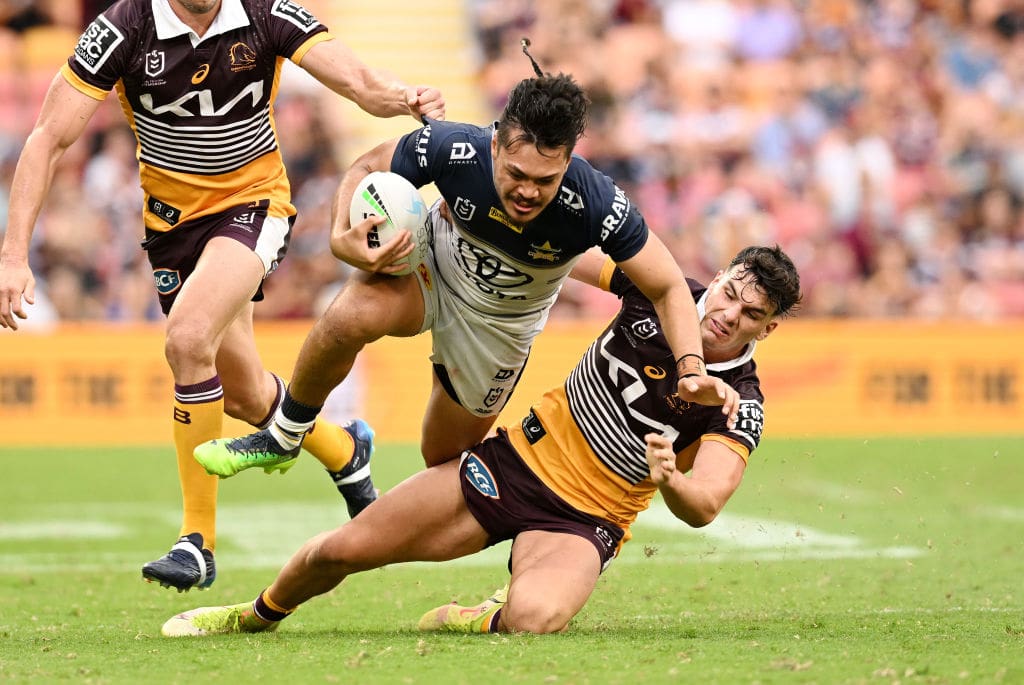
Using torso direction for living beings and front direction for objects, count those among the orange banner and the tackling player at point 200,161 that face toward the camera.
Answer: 2

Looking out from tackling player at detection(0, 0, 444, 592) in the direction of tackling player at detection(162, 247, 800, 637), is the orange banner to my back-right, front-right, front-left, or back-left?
back-left

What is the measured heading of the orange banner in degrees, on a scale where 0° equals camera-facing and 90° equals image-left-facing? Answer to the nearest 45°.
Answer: approximately 0°

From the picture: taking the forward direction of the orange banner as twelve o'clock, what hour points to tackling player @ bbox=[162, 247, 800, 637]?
The tackling player is roughly at 12 o'clock from the orange banner.

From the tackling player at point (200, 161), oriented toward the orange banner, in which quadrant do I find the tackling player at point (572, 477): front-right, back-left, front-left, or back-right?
back-right

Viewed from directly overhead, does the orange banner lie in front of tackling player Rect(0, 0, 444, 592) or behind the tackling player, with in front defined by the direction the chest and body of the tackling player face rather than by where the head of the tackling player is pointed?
behind

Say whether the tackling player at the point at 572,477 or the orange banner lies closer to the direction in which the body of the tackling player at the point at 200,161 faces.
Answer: the tackling player

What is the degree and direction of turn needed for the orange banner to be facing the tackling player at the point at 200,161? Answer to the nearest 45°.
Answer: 0° — it already faces them

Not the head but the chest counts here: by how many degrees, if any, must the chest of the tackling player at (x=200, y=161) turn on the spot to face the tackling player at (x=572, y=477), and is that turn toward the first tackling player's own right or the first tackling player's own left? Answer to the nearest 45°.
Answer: approximately 45° to the first tackling player's own left
